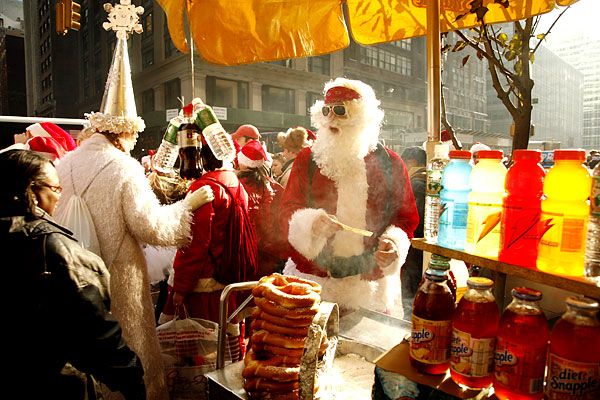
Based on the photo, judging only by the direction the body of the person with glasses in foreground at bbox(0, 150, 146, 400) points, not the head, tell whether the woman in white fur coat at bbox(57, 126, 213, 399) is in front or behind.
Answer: in front

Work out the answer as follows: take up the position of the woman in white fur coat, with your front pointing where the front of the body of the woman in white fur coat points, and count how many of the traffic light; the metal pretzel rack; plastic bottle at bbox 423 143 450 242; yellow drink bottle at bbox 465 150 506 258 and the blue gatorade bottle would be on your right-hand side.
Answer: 4

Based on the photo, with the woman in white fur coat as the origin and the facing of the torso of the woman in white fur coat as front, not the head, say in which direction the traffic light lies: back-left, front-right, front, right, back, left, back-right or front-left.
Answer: front-left

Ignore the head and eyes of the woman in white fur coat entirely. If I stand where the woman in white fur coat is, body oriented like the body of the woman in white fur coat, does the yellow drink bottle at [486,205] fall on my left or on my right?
on my right

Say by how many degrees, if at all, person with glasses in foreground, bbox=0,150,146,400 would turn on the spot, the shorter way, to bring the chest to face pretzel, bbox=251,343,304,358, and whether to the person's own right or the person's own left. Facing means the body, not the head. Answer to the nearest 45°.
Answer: approximately 90° to the person's own right

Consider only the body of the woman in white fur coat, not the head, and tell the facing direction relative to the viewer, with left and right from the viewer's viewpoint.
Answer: facing away from the viewer and to the right of the viewer

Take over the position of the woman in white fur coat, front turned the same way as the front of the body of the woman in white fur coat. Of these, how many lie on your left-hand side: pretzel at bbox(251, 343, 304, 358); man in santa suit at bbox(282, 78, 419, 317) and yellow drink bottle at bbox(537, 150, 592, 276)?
0
